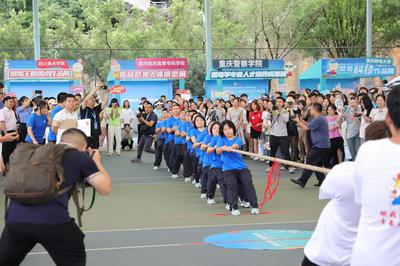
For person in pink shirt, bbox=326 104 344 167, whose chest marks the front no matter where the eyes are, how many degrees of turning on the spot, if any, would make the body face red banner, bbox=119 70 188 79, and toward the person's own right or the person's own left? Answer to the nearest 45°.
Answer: approximately 90° to the person's own right

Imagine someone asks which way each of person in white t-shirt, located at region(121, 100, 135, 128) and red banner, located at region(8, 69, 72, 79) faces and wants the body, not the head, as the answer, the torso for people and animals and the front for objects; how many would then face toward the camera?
2

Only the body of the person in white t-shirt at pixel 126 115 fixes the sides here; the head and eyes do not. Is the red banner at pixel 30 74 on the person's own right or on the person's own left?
on the person's own right

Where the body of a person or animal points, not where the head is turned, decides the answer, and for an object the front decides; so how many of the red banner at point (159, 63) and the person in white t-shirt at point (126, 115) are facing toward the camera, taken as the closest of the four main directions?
2

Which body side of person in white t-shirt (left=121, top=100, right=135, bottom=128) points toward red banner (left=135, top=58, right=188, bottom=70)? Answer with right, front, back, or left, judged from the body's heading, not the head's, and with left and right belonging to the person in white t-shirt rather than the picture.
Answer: back

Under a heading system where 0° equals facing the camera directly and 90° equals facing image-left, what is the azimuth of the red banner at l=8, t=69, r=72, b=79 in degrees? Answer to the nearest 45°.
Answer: approximately 0°

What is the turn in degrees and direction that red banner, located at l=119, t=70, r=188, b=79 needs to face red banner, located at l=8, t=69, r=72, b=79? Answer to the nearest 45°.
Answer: approximately 90° to its right

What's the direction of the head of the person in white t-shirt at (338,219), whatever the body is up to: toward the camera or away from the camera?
away from the camera

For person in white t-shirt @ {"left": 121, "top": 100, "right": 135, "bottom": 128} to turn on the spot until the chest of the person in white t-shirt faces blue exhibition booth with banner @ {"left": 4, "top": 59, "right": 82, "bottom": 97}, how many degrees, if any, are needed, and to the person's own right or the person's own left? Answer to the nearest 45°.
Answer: approximately 135° to the person's own right
